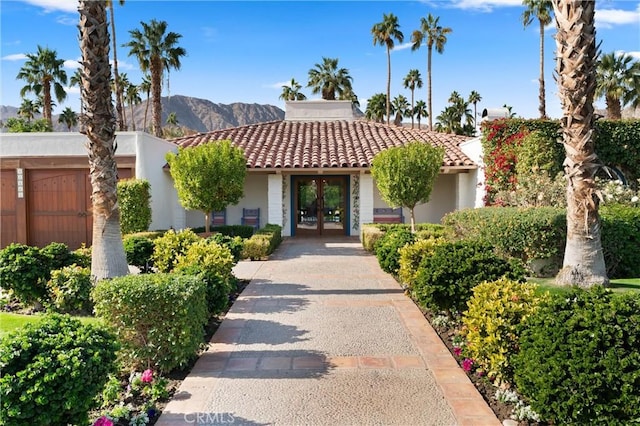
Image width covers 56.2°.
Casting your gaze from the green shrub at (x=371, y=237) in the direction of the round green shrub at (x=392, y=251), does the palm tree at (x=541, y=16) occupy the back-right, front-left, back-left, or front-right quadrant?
back-left

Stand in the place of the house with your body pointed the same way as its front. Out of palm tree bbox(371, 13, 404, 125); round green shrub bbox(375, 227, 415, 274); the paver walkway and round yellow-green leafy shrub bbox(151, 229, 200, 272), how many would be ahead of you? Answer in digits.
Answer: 3

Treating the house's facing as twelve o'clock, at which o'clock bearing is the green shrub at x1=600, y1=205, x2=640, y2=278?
The green shrub is roughly at 11 o'clock from the house.

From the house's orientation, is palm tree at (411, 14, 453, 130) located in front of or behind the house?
behind

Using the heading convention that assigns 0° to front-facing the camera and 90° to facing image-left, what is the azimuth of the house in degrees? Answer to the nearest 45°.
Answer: approximately 0°

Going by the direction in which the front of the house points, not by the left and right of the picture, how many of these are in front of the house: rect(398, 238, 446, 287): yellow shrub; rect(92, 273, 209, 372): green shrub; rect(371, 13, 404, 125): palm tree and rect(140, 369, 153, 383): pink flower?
3

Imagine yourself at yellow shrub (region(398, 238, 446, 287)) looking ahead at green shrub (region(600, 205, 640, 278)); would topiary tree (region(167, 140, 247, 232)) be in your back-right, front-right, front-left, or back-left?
back-left

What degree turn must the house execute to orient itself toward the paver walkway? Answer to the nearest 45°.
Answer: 0° — it already faces it

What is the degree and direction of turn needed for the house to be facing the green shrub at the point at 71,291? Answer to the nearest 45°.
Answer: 0° — it already faces it

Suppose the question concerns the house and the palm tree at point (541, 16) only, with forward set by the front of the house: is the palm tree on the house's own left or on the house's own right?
on the house's own left

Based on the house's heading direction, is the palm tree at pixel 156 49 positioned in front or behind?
behind
